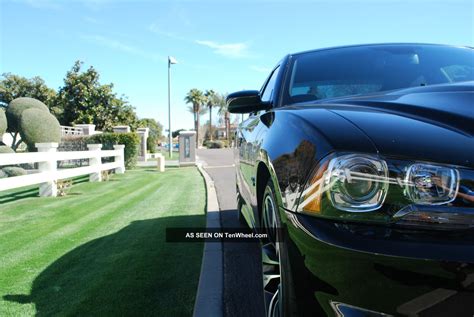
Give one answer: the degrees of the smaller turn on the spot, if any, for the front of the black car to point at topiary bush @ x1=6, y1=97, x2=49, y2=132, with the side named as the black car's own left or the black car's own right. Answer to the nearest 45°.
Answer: approximately 180°

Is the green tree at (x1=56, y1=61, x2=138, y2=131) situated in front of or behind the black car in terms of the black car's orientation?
behind

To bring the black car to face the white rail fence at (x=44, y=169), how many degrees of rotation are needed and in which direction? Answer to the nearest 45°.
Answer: approximately 180°

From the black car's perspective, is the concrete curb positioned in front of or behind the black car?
behind

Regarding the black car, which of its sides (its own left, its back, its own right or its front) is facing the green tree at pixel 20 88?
back

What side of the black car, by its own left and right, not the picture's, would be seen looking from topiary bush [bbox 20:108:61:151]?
back

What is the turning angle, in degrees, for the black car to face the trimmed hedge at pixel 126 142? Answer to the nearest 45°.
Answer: approximately 180°

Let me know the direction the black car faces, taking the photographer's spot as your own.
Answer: facing the viewer and to the right of the viewer
